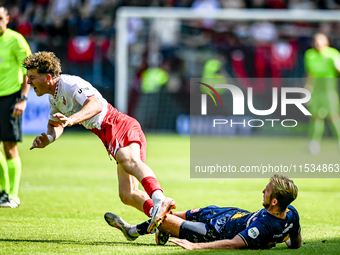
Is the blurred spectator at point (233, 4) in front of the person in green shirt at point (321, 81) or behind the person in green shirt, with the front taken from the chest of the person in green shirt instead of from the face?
behind

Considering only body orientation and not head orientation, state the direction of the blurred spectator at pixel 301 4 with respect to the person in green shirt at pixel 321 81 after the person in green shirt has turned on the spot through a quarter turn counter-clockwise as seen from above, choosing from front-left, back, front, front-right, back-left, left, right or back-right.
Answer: left

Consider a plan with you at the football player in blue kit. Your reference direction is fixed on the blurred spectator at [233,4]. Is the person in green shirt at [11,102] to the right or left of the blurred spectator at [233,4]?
left

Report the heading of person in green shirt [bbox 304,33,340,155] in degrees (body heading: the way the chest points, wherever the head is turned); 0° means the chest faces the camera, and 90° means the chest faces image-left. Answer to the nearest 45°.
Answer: approximately 0°
